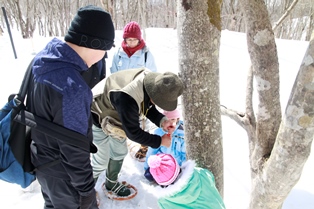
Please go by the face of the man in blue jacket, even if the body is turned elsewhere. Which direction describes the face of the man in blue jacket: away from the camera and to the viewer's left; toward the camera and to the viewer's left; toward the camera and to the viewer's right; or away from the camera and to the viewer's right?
away from the camera and to the viewer's right

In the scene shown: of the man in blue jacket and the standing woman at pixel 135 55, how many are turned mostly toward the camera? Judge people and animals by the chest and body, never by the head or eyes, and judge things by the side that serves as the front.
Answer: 1

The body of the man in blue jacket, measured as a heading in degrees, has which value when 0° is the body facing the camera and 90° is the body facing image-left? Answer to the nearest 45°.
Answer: approximately 225°

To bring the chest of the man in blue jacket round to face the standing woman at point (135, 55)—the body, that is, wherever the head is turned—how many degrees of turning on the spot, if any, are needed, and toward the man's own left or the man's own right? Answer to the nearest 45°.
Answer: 0° — they already face them

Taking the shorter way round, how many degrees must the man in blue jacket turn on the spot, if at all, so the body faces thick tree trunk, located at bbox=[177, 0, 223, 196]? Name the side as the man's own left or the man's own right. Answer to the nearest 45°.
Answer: approximately 45° to the man's own right

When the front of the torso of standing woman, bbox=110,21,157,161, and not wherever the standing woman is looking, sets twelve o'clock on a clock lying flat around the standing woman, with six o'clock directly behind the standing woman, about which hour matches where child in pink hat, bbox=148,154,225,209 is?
The child in pink hat is roughly at 12 o'clock from the standing woman.
